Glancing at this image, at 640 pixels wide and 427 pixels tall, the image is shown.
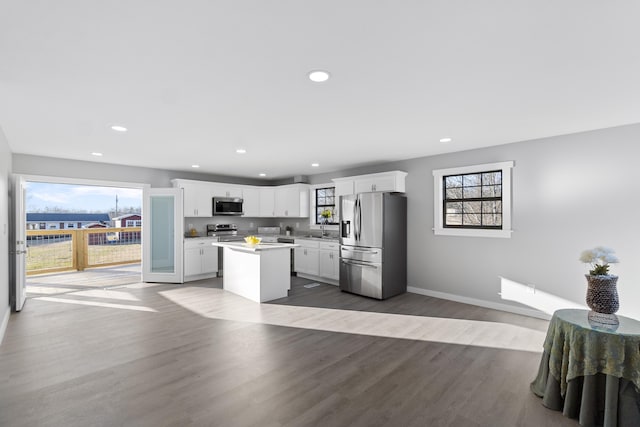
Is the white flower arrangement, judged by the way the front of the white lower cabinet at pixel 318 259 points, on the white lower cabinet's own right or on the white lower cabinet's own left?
on the white lower cabinet's own left

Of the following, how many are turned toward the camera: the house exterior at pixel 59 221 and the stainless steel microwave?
2

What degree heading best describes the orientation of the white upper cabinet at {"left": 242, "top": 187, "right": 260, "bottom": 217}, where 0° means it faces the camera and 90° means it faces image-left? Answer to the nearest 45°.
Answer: approximately 0°

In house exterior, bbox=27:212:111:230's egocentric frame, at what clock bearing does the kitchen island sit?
The kitchen island is roughly at 11 o'clock from the house exterior.

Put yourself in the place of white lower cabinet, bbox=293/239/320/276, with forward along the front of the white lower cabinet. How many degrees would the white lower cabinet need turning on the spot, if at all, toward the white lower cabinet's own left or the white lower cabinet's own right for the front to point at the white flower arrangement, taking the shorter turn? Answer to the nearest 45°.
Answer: approximately 90° to the white lower cabinet's own left

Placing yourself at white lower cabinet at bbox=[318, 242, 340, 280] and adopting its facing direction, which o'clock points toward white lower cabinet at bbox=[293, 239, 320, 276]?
white lower cabinet at bbox=[293, 239, 320, 276] is roughly at 3 o'clock from white lower cabinet at bbox=[318, 242, 340, 280].

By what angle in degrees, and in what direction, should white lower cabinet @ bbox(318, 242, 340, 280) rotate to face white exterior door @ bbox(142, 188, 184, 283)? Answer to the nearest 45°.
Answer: approximately 45° to its right

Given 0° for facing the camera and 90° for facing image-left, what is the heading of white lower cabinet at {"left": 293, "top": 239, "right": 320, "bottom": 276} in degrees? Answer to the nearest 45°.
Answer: approximately 45°
